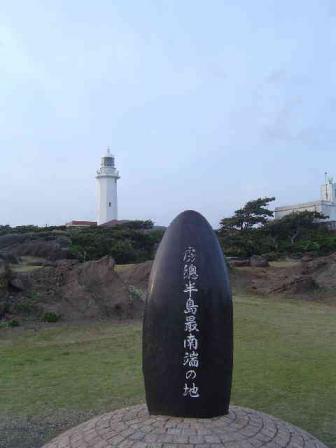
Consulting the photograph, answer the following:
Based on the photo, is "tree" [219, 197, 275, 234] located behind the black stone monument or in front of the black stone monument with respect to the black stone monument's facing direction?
behind

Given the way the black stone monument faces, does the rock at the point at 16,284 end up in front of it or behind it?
behind

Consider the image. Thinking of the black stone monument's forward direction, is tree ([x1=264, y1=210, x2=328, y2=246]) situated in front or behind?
behind

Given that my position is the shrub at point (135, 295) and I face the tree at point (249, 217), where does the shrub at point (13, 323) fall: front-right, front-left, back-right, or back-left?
back-left

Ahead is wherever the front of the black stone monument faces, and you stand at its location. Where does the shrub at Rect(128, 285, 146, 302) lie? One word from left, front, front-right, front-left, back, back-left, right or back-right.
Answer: back

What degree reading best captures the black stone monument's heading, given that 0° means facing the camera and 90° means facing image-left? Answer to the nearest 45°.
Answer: approximately 0°

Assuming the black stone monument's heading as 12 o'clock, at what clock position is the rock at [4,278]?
The rock is roughly at 5 o'clock from the black stone monument.

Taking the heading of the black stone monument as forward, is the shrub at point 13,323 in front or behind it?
behind

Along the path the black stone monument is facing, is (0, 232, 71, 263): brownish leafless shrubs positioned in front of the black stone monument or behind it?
behind
